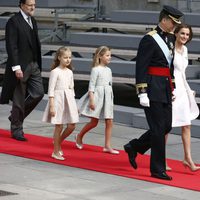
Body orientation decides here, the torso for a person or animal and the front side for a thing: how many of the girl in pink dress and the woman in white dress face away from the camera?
0

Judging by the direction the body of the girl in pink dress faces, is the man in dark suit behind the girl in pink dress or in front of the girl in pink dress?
behind

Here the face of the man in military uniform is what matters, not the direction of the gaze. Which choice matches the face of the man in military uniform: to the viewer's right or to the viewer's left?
to the viewer's right

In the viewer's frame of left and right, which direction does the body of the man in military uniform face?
facing the viewer and to the right of the viewer

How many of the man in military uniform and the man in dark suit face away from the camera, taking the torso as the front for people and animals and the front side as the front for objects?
0
